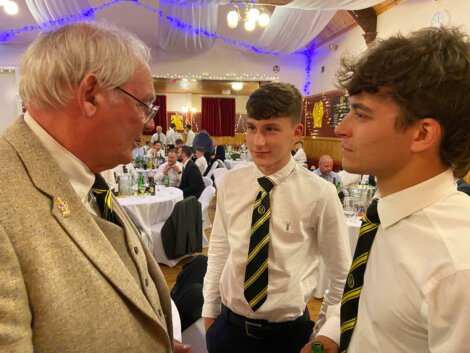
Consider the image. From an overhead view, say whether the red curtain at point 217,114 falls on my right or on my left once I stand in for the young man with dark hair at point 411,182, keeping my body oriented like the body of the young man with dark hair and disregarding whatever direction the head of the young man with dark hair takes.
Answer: on my right

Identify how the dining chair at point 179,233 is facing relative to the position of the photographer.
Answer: facing away from the viewer and to the left of the viewer

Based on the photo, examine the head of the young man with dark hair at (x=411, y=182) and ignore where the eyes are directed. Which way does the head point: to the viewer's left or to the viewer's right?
to the viewer's left

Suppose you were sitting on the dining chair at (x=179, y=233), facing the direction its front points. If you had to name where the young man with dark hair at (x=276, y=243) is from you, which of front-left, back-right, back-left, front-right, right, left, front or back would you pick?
back-left

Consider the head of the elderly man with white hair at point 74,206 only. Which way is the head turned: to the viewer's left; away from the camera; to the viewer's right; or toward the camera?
to the viewer's right

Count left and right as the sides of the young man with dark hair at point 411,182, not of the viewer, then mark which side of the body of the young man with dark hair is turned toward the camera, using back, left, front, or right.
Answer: left
